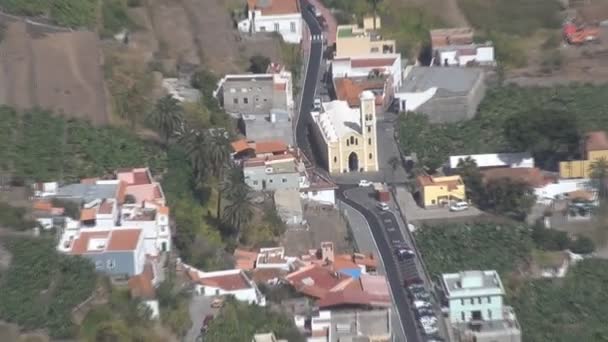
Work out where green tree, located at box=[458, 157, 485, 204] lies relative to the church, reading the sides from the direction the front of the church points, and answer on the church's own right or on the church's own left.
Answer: on the church's own left

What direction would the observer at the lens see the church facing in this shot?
facing the viewer

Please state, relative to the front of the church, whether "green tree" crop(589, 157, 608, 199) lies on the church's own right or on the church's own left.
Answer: on the church's own left

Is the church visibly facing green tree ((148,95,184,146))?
no

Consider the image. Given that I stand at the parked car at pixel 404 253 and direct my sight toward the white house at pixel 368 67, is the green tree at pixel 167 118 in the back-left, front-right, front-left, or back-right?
front-left

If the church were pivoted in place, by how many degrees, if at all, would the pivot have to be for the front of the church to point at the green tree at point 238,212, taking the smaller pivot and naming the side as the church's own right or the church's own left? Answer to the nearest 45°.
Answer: approximately 45° to the church's own right

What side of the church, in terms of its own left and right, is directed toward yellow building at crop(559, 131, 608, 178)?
left
